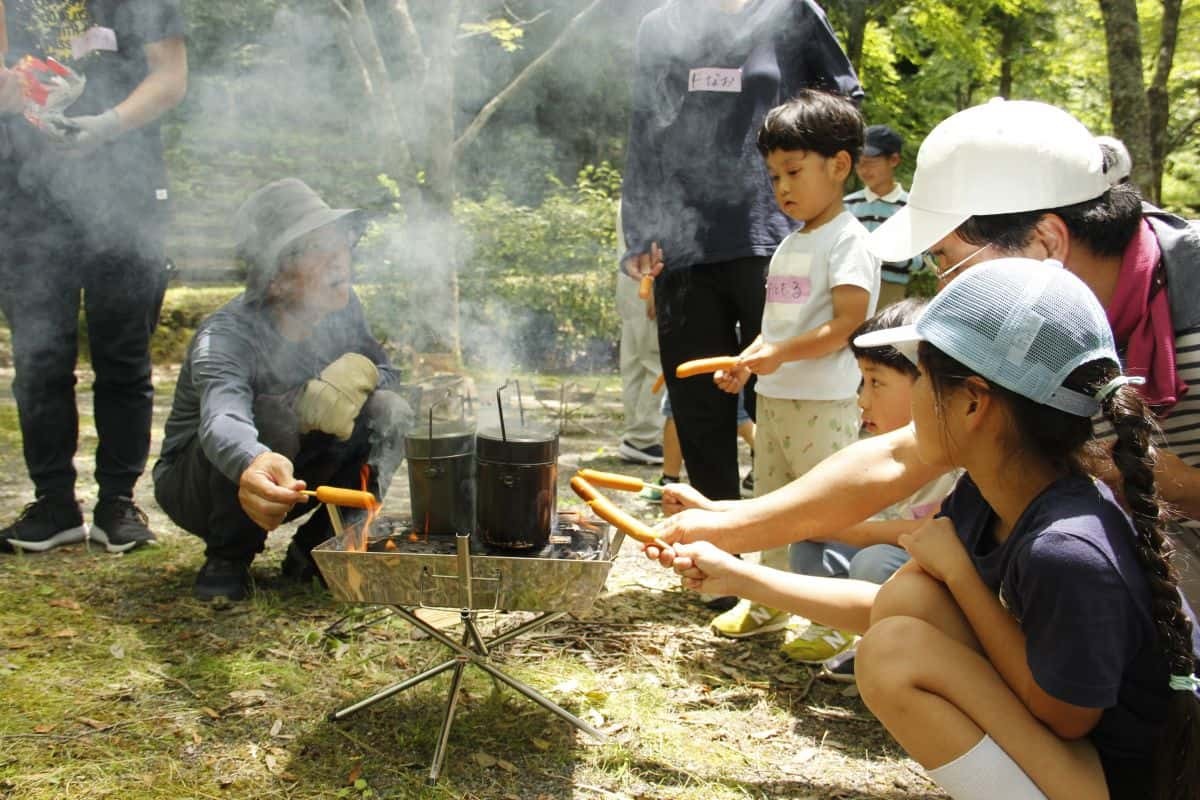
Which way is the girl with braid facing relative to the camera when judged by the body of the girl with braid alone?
to the viewer's left

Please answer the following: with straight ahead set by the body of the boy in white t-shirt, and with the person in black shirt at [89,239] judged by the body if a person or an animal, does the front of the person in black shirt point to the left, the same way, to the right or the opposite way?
to the left

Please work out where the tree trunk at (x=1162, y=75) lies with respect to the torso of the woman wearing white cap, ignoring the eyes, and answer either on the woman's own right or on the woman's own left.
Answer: on the woman's own right

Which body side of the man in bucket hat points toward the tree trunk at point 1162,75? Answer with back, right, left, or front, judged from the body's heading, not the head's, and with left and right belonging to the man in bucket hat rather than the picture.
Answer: left

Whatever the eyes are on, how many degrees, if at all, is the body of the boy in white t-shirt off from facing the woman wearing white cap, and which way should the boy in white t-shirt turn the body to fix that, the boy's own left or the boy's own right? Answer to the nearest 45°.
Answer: approximately 90° to the boy's own left

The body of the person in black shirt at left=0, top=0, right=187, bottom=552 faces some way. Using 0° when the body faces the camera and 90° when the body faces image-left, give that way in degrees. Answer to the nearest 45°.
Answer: approximately 0°

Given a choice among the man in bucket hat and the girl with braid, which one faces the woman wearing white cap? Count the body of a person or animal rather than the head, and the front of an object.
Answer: the man in bucket hat

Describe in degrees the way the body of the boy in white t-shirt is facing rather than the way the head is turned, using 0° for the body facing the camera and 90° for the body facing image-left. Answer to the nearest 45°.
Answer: approximately 45°

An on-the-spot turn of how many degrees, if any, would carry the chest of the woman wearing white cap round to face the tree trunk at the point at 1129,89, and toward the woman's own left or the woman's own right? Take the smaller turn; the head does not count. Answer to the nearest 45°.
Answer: approximately 90° to the woman's own right

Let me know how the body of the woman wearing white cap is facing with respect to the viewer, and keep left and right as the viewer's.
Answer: facing to the left of the viewer

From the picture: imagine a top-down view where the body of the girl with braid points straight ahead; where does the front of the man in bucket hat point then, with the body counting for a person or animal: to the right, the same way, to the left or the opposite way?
the opposite way
